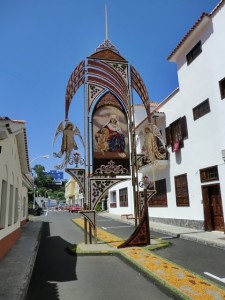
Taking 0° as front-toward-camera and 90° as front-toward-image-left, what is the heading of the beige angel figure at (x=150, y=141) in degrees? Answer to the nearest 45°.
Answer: approximately 45°

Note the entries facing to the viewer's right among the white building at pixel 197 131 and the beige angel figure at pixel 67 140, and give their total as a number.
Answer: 0

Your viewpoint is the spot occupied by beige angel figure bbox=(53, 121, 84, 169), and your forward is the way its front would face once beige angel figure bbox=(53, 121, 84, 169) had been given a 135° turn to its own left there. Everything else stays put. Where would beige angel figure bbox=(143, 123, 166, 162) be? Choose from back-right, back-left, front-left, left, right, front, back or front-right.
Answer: front-right

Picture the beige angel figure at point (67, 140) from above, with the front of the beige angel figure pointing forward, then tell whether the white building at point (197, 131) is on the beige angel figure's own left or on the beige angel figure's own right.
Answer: on the beige angel figure's own left

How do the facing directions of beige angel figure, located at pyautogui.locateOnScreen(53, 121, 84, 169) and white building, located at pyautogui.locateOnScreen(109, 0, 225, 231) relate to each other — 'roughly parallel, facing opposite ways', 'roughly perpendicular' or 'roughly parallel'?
roughly perpendicular

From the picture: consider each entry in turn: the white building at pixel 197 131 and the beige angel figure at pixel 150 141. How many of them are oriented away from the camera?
0

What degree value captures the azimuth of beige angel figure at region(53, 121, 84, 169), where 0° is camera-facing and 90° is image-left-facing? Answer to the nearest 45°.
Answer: approximately 0°

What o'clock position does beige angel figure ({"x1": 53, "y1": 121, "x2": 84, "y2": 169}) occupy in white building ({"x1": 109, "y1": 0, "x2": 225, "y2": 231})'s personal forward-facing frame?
The beige angel figure is roughly at 12 o'clock from the white building.

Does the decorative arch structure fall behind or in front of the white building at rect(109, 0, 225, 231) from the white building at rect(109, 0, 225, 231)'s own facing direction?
in front
